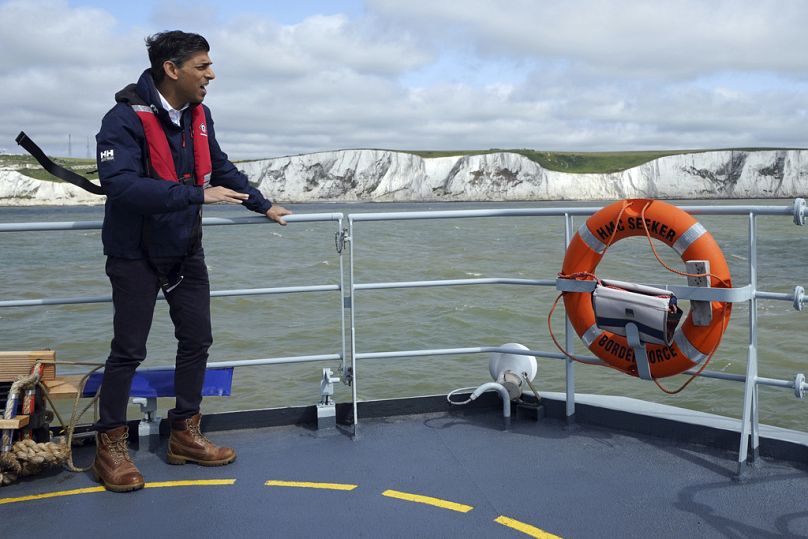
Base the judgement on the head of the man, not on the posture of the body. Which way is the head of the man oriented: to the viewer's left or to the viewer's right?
to the viewer's right

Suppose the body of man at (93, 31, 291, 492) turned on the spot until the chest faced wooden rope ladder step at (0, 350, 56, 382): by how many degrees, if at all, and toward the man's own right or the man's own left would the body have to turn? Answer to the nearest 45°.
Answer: approximately 180°

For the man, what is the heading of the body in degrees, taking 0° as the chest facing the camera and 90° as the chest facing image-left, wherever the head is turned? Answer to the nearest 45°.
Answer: approximately 315°
